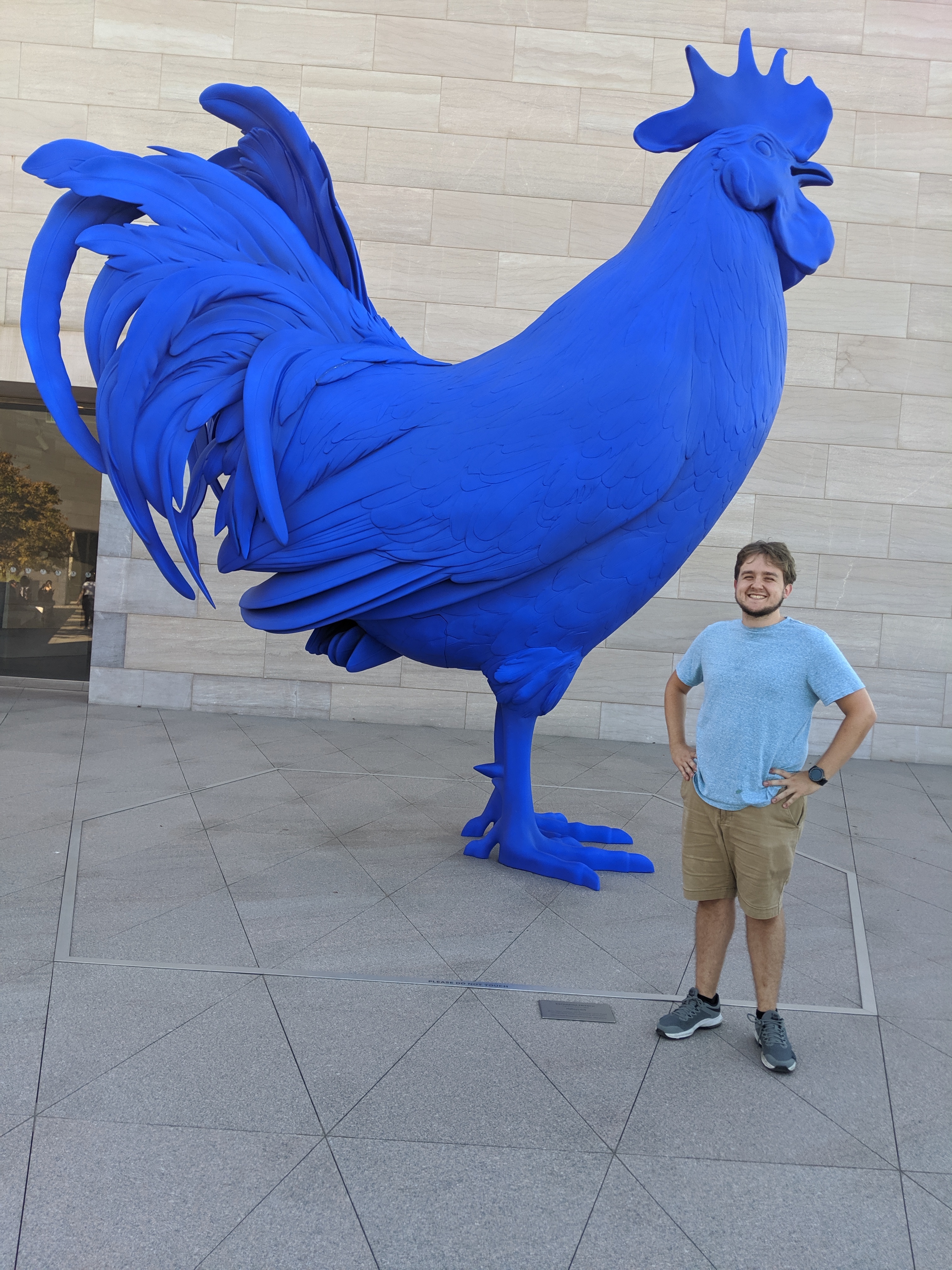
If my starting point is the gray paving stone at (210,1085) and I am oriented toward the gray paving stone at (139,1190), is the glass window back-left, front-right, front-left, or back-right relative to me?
back-right

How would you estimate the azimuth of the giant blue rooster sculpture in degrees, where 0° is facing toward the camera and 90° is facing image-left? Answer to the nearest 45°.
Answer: approximately 270°

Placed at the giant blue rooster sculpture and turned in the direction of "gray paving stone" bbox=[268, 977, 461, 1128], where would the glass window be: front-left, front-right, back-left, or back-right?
back-right
